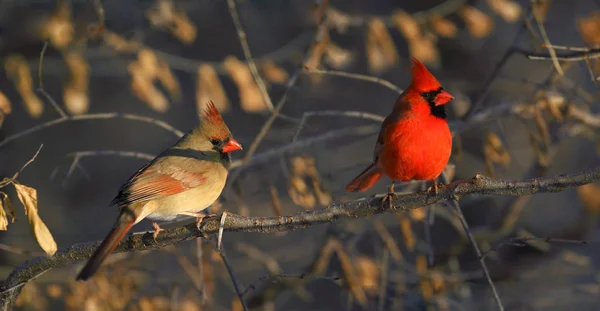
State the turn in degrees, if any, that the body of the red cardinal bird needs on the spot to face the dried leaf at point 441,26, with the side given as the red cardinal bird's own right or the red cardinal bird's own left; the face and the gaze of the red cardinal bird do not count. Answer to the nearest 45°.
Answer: approximately 135° to the red cardinal bird's own left

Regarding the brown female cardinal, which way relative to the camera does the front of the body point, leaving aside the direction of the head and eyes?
to the viewer's right

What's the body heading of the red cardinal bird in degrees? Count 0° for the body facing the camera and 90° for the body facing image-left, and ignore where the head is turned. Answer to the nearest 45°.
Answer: approximately 315°

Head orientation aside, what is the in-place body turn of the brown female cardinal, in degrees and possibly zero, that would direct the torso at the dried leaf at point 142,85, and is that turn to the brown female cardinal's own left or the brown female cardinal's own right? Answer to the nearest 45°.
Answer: approximately 90° to the brown female cardinal's own left

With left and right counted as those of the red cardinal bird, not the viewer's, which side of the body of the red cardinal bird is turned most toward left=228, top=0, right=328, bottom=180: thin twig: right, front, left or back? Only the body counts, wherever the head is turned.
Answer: back

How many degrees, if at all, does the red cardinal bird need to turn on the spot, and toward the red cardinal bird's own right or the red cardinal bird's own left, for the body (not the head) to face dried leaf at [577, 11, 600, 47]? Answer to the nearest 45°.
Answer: approximately 90° to the red cardinal bird's own left

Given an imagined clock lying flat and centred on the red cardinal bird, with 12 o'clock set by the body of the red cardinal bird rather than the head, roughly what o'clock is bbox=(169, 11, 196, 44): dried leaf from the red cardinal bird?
The dried leaf is roughly at 6 o'clock from the red cardinal bird.

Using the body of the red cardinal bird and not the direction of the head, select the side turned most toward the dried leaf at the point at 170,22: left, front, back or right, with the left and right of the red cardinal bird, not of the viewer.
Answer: back

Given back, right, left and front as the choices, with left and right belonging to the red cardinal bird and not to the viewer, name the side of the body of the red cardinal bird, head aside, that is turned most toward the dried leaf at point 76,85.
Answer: back
